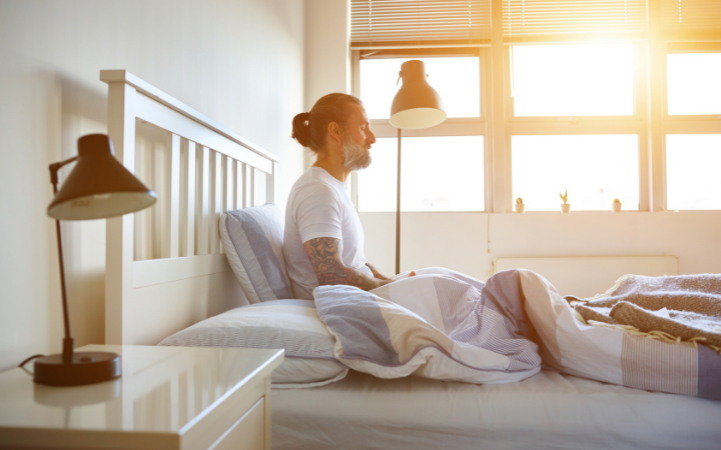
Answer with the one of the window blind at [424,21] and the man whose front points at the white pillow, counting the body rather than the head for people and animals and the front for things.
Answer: the window blind

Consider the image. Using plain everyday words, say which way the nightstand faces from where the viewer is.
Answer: facing to the right of the viewer

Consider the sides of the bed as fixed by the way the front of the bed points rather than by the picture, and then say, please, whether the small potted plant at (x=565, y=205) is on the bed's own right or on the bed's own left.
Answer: on the bed's own left

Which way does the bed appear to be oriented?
to the viewer's right

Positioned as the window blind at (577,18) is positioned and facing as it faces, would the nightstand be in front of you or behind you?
in front

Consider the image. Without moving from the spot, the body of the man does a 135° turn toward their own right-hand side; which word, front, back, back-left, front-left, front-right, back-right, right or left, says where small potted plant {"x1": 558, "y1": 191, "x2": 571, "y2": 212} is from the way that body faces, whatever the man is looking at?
back

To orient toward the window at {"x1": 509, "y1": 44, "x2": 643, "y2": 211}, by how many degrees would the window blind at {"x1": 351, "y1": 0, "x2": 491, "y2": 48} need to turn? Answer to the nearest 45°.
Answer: approximately 90° to its left

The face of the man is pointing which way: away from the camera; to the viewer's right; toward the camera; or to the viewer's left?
to the viewer's right

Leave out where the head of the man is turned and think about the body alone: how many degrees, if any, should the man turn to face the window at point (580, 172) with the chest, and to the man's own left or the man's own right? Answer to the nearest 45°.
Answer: approximately 45° to the man's own left
